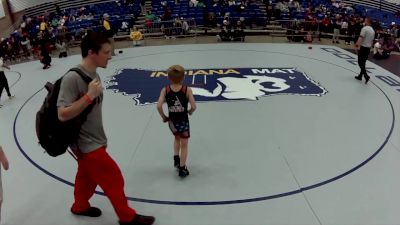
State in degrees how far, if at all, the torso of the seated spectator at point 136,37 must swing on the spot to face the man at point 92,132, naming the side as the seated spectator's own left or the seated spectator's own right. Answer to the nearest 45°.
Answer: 0° — they already face them

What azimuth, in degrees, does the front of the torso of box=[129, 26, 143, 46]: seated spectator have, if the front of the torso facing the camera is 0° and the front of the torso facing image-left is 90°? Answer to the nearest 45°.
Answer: approximately 0°

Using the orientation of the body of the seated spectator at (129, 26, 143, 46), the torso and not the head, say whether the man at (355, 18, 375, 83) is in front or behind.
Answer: in front

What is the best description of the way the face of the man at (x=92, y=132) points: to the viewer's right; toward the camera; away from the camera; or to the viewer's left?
to the viewer's right

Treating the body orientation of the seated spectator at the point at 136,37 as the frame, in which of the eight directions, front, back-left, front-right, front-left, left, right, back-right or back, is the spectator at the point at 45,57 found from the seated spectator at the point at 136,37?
front-right

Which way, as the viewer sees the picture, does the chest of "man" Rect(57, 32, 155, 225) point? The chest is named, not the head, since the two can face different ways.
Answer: to the viewer's right

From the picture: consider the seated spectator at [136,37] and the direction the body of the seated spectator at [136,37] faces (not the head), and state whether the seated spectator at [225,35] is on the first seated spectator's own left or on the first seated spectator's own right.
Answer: on the first seated spectator's own left

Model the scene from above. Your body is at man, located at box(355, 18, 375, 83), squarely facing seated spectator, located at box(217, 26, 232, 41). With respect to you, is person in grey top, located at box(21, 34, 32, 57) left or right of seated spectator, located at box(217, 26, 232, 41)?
left

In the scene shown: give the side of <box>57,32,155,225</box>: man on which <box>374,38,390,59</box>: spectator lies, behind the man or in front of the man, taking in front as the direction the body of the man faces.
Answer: in front

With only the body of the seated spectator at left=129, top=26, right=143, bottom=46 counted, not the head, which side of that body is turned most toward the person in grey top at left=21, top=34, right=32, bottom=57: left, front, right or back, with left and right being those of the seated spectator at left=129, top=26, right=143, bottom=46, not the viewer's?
right

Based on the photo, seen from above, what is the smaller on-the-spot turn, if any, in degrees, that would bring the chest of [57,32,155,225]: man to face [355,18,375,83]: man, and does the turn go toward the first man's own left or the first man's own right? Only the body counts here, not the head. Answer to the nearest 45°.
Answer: approximately 45° to the first man's own left

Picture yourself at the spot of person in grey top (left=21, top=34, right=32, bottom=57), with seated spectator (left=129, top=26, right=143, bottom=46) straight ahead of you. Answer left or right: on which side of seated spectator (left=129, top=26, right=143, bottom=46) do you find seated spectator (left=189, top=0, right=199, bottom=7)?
left
